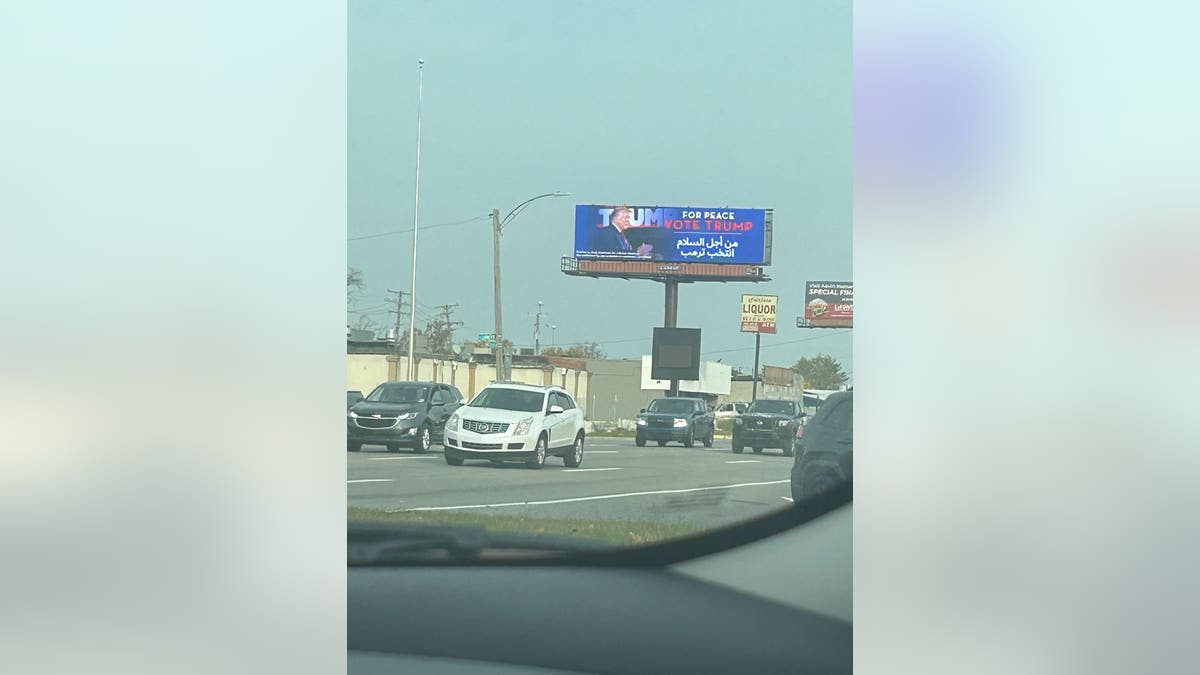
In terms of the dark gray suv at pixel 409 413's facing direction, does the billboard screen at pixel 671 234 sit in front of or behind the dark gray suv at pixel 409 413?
behind

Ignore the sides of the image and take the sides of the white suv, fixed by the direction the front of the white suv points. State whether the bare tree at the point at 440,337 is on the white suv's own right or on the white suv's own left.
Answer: on the white suv's own right

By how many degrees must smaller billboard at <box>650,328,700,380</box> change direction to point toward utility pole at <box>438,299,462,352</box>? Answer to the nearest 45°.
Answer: approximately 90° to its right

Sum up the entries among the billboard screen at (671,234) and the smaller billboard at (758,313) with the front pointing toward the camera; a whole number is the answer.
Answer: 2

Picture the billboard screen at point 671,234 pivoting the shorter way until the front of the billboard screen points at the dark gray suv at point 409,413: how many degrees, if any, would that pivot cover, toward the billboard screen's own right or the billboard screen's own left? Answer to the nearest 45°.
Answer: approximately 45° to the billboard screen's own right

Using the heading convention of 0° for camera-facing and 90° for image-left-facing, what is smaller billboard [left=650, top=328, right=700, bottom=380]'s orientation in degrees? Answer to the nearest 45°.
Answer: approximately 0°

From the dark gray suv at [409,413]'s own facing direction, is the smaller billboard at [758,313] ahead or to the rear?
to the rear

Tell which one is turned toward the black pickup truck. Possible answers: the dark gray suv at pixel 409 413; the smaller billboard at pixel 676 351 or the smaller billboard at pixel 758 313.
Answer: the smaller billboard at pixel 758 313

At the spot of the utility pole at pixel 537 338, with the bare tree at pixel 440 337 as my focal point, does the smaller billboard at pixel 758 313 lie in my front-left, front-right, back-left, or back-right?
back-right
